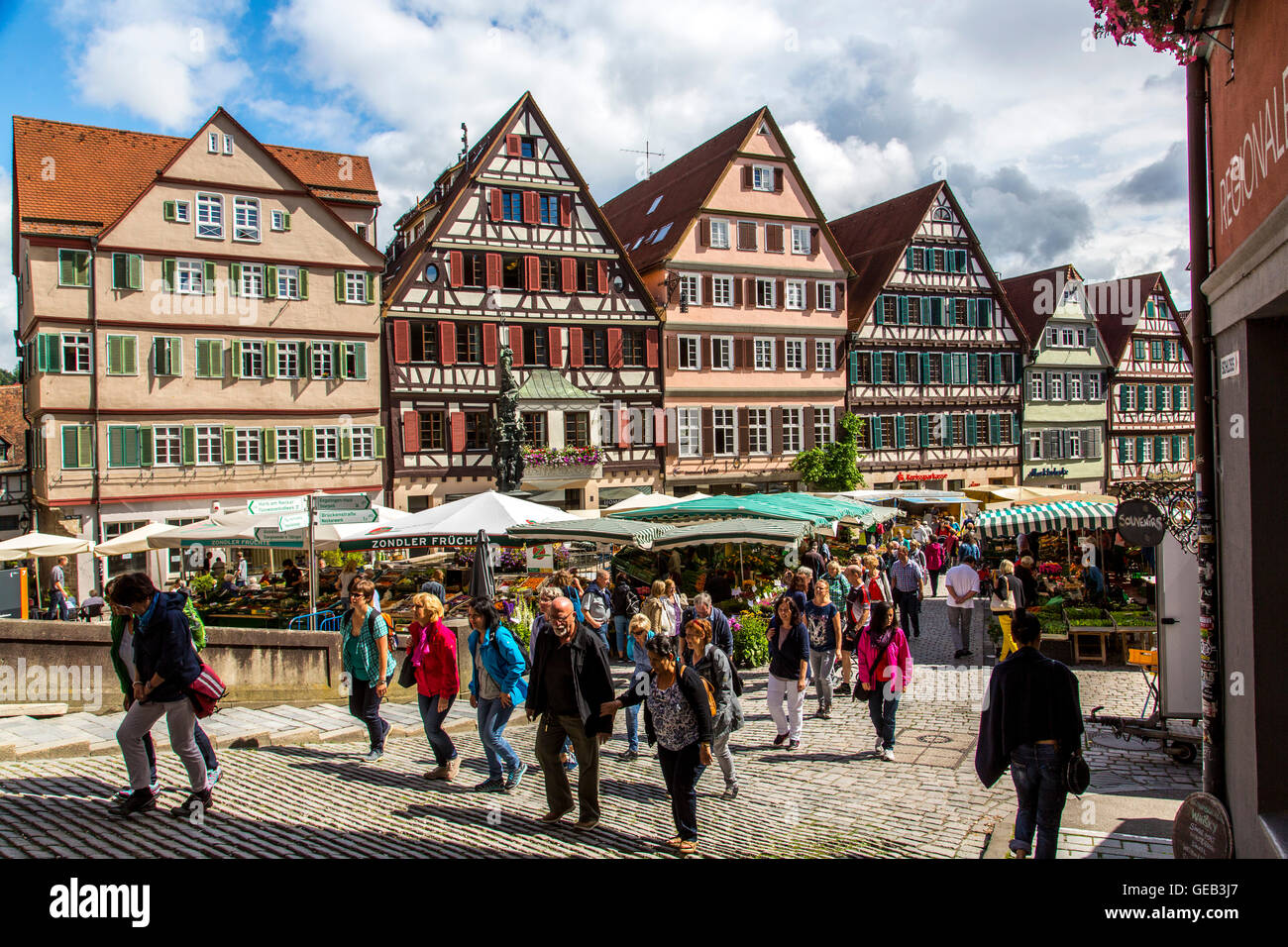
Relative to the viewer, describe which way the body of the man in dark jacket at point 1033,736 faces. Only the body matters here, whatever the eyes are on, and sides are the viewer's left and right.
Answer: facing away from the viewer

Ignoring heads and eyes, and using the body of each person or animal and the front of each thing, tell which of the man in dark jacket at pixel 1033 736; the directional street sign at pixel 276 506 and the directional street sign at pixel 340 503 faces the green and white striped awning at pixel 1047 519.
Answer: the man in dark jacket

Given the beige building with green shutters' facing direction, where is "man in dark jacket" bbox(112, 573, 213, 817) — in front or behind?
in front

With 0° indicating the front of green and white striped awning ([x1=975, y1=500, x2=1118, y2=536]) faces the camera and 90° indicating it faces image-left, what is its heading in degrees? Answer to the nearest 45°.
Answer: approximately 0°

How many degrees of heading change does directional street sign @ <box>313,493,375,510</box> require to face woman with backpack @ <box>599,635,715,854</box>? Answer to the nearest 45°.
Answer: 0° — it already faces them

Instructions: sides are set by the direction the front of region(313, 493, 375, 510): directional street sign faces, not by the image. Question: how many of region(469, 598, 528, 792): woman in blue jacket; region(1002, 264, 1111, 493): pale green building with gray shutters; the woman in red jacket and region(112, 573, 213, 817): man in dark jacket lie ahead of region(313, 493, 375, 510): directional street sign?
3

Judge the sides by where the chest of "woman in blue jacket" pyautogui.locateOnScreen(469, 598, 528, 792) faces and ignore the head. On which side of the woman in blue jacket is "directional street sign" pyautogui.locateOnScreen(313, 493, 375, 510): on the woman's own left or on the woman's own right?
on the woman's own right

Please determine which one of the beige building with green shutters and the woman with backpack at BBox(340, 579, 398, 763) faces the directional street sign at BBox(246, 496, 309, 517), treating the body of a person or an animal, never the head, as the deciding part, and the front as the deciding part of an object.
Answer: the beige building with green shutters

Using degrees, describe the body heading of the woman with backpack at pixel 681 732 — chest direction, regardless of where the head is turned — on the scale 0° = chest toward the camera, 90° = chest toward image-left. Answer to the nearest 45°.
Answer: approximately 45°
